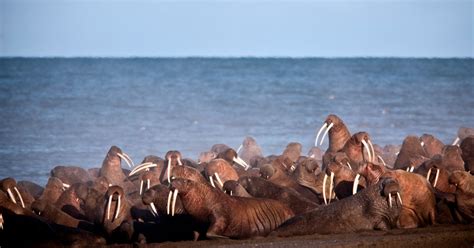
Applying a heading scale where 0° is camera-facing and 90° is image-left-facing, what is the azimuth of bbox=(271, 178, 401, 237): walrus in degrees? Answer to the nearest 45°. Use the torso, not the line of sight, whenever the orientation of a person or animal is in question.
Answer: approximately 270°

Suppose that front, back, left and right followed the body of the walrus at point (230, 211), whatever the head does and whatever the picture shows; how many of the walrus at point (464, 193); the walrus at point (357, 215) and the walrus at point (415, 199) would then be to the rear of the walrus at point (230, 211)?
3

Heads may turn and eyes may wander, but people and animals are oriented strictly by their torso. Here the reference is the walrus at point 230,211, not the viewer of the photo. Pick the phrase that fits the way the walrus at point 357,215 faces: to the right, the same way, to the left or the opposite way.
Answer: the opposite way

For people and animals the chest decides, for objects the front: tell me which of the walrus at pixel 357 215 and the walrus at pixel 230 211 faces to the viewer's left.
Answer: the walrus at pixel 230 211

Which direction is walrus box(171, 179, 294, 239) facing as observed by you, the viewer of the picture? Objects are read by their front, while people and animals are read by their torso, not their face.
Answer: facing to the left of the viewer

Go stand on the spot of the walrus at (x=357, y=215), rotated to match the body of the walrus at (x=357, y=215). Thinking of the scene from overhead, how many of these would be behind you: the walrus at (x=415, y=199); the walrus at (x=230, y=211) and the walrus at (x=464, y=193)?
1

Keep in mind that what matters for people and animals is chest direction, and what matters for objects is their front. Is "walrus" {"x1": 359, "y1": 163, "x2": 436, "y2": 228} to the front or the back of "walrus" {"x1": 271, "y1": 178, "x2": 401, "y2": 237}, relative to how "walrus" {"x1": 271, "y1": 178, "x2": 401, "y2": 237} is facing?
to the front
